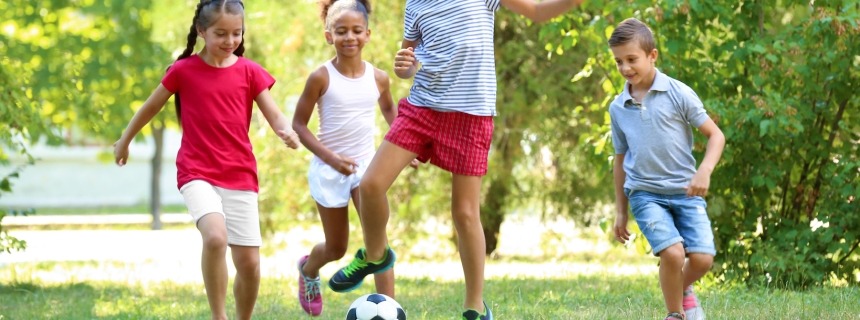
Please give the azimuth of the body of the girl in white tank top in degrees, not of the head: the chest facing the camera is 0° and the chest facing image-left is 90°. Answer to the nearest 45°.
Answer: approximately 0°

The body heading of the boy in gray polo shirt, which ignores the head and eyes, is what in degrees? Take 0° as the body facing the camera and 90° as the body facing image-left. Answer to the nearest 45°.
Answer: approximately 45°

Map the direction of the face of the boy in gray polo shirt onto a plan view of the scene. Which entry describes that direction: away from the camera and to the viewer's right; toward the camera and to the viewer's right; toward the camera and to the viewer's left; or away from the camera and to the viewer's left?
toward the camera and to the viewer's left

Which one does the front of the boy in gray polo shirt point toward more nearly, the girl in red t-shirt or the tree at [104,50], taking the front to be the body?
the girl in red t-shirt

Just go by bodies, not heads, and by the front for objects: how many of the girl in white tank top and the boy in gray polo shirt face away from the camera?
0

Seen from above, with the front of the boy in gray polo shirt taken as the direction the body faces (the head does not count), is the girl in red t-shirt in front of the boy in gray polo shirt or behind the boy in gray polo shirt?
in front

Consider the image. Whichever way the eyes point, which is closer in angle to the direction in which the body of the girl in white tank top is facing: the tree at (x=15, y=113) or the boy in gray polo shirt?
the boy in gray polo shirt

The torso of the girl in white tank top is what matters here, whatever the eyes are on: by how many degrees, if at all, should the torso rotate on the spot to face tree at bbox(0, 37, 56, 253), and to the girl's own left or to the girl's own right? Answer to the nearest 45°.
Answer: approximately 135° to the girl's own right
